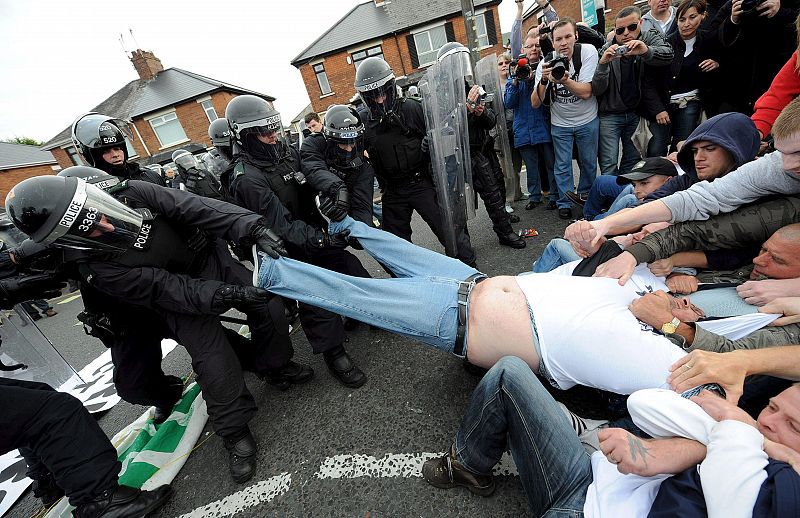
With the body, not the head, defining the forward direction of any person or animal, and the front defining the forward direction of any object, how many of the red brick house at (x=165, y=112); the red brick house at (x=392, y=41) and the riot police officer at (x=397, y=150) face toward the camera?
3

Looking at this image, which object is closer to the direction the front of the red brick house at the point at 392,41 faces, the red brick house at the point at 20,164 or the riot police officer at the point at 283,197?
the riot police officer

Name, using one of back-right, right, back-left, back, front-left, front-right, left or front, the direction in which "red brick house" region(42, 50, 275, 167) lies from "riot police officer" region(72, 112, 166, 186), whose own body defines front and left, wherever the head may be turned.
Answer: back-left

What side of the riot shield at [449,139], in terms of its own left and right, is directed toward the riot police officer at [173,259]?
right

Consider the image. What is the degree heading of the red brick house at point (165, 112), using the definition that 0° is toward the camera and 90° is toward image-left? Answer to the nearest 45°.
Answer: approximately 0°

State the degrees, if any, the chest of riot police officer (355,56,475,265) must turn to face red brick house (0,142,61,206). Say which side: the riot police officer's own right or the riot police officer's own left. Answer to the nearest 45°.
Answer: approximately 135° to the riot police officer's own right

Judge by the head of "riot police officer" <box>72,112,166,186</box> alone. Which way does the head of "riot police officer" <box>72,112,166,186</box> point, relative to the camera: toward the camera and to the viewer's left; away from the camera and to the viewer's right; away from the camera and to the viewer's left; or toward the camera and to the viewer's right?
toward the camera and to the viewer's right

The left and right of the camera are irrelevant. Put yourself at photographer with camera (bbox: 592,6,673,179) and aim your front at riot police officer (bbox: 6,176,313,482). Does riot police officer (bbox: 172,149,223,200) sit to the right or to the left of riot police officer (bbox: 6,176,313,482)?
right

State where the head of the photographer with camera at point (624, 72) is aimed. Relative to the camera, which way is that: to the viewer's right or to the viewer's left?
to the viewer's left

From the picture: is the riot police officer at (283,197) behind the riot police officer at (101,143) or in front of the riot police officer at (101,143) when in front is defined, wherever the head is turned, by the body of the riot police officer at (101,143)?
in front

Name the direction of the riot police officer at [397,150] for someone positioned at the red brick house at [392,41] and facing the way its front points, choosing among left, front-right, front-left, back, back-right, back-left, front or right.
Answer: front

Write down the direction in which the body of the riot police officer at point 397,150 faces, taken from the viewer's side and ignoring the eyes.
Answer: toward the camera
